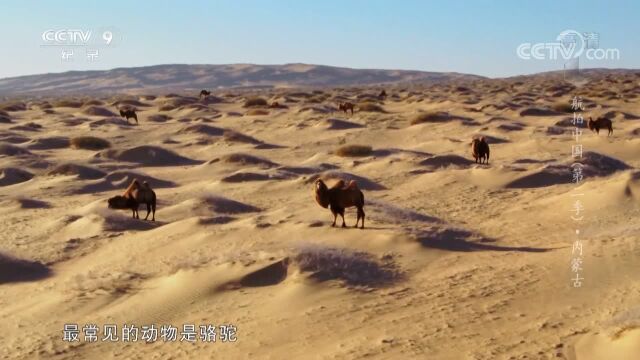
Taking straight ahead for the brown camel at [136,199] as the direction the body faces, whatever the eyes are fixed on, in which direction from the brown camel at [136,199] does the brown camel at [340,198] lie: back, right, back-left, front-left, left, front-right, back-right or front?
back-left

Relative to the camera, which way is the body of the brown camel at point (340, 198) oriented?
to the viewer's left

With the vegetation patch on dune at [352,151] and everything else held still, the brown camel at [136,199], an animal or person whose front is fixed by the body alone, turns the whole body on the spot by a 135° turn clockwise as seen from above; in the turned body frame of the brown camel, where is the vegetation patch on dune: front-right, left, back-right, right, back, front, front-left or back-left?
front

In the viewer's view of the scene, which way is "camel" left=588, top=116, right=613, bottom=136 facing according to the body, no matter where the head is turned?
to the viewer's left

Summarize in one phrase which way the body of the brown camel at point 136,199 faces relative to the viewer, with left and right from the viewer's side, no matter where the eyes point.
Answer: facing to the left of the viewer

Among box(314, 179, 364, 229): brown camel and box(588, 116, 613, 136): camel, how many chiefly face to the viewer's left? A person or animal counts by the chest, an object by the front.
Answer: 2

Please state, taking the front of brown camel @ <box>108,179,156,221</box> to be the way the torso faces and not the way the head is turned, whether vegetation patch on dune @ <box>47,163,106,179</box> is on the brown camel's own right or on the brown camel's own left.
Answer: on the brown camel's own right

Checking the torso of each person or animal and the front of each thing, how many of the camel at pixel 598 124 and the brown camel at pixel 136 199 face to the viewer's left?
2

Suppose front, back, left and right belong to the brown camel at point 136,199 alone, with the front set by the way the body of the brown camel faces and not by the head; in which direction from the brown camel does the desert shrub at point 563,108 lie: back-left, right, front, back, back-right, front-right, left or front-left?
back-right

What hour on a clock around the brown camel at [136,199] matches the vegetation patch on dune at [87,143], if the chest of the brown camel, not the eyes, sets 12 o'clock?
The vegetation patch on dune is roughly at 3 o'clock from the brown camel.

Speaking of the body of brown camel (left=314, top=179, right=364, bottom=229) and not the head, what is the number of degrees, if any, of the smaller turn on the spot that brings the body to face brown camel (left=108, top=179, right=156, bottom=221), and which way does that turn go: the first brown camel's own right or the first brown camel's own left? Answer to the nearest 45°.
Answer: approximately 45° to the first brown camel's own right

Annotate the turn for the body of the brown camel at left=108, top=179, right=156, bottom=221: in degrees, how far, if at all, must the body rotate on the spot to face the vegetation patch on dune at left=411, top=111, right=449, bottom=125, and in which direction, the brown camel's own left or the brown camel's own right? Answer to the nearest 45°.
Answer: approximately 135° to the brown camel's own right
